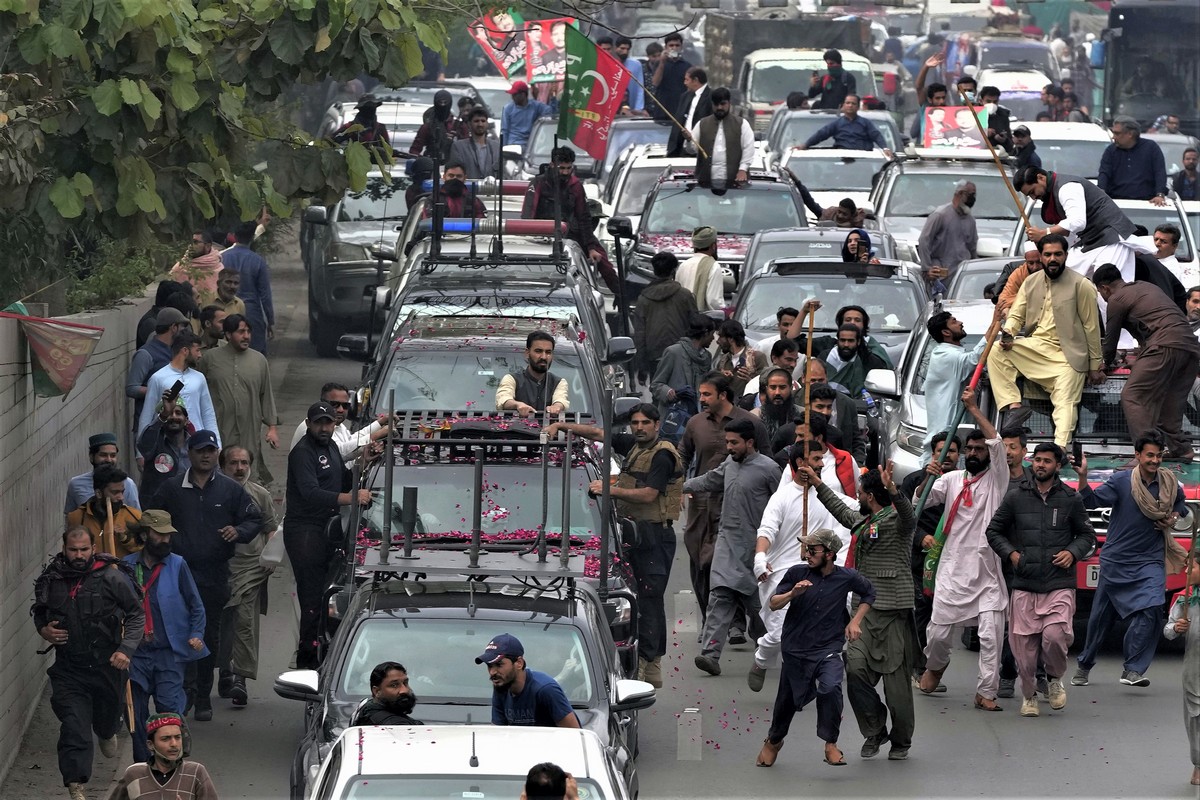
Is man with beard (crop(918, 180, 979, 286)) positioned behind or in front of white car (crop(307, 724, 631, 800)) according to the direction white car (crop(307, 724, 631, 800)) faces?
behind

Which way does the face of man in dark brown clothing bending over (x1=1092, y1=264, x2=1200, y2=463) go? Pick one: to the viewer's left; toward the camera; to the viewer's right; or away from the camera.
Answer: to the viewer's left

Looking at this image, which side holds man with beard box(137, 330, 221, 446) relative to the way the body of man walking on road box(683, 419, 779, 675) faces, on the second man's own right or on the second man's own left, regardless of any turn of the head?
on the second man's own right

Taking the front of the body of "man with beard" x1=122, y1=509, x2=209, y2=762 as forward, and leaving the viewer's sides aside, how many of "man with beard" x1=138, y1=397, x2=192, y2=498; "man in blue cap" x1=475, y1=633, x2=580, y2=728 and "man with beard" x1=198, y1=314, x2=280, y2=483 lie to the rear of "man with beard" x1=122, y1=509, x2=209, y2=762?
2

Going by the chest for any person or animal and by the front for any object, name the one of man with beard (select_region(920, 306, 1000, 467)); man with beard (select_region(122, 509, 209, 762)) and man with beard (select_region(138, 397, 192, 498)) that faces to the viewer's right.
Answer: man with beard (select_region(920, 306, 1000, 467))

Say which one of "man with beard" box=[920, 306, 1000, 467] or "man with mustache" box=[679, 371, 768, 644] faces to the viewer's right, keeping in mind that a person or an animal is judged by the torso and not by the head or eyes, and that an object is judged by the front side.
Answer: "man with beard" box=[920, 306, 1000, 467]

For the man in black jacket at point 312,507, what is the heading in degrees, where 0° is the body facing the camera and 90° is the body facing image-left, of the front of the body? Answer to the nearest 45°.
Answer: approximately 315°

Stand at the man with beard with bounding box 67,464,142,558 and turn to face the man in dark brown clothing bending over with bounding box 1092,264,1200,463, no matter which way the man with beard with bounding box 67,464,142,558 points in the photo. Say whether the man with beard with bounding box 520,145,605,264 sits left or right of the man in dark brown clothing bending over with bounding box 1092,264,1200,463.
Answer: left

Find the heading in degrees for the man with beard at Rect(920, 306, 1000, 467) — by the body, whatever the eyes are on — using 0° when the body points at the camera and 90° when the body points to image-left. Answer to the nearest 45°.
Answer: approximately 270°
